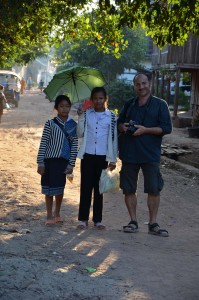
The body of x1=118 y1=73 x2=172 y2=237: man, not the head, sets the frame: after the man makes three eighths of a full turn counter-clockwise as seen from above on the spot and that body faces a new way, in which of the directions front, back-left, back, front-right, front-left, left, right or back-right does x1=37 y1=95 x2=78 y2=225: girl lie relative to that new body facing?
back-left

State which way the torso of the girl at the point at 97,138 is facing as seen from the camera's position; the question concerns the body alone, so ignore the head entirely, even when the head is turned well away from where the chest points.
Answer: toward the camera

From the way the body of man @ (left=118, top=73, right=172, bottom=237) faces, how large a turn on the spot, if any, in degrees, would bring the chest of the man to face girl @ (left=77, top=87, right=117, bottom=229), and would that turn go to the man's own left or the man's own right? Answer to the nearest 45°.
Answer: approximately 90° to the man's own right

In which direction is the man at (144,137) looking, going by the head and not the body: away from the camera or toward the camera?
toward the camera

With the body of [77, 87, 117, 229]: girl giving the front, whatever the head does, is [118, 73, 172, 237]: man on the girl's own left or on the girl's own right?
on the girl's own left

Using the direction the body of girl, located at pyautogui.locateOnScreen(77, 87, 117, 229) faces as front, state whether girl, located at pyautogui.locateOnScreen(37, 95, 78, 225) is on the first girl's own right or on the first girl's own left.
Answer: on the first girl's own right

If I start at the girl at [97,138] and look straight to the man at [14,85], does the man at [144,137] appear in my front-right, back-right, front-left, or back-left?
back-right

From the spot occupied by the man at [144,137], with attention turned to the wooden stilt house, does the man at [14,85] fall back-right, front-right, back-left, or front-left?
front-left

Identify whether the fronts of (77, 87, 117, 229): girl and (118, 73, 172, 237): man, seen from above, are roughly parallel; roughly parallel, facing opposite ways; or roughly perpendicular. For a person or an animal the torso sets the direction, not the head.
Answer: roughly parallel

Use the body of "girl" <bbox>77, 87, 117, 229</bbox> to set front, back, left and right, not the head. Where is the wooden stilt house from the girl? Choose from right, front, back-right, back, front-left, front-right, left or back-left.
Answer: back

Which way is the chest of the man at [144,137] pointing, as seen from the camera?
toward the camera

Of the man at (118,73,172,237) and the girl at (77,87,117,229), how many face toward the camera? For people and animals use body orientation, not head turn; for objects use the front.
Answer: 2

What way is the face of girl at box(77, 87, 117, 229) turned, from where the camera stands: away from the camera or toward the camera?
toward the camera

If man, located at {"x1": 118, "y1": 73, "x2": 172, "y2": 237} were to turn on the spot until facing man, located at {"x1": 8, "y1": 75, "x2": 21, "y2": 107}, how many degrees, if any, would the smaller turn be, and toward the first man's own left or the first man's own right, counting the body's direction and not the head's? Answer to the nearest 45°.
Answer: approximately 180°
